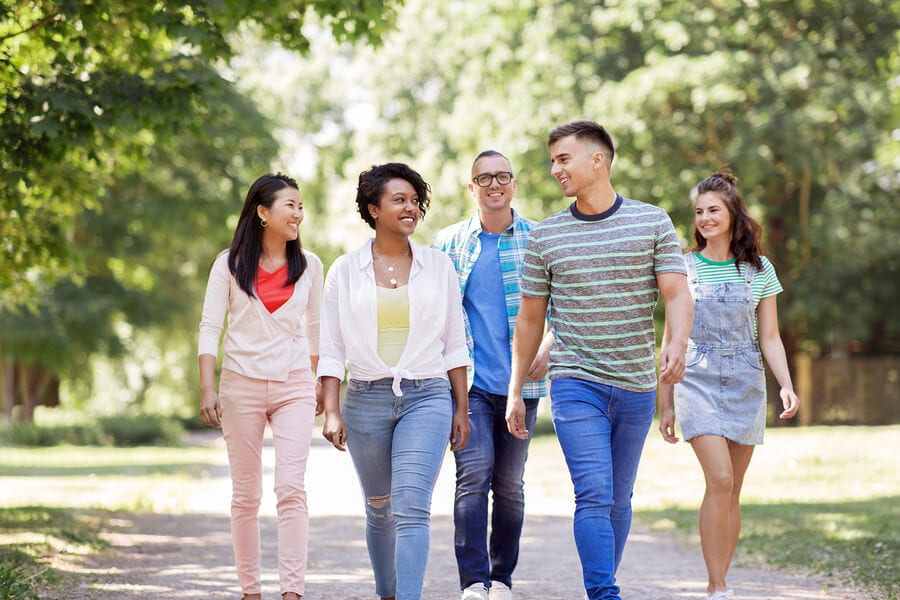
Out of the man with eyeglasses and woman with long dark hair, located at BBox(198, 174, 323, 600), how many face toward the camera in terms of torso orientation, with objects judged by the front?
2

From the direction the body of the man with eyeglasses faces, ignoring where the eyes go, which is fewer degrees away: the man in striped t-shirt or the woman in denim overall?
the man in striped t-shirt

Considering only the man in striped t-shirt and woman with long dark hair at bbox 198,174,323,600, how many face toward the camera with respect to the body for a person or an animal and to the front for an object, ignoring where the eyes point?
2

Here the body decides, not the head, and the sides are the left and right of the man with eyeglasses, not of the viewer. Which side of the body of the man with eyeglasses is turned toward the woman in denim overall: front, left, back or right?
left

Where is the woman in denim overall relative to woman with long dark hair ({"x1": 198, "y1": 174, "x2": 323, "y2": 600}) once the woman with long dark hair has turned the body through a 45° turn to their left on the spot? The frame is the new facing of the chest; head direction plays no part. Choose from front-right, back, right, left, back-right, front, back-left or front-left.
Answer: front-left

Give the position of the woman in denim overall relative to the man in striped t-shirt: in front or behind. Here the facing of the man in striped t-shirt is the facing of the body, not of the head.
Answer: behind

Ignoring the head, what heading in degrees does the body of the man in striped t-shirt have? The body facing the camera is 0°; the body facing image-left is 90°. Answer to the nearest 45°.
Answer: approximately 0°

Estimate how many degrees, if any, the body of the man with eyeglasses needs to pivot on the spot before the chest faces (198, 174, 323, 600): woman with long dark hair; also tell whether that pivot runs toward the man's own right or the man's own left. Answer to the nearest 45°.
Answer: approximately 45° to the man's own right
